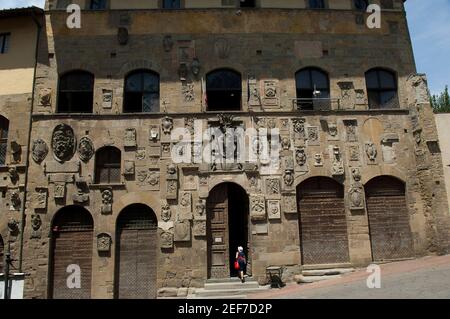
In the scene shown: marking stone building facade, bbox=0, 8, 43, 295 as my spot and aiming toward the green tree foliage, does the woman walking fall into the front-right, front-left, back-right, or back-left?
front-right

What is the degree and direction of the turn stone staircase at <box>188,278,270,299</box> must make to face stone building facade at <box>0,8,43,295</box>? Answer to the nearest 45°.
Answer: approximately 90° to its right

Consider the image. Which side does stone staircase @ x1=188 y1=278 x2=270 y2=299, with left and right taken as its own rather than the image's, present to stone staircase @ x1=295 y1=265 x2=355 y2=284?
left

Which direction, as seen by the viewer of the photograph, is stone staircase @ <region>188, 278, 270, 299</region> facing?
facing the viewer

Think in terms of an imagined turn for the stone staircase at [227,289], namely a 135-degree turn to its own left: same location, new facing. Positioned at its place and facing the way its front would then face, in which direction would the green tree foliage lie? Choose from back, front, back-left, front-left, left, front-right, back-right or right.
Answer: front
